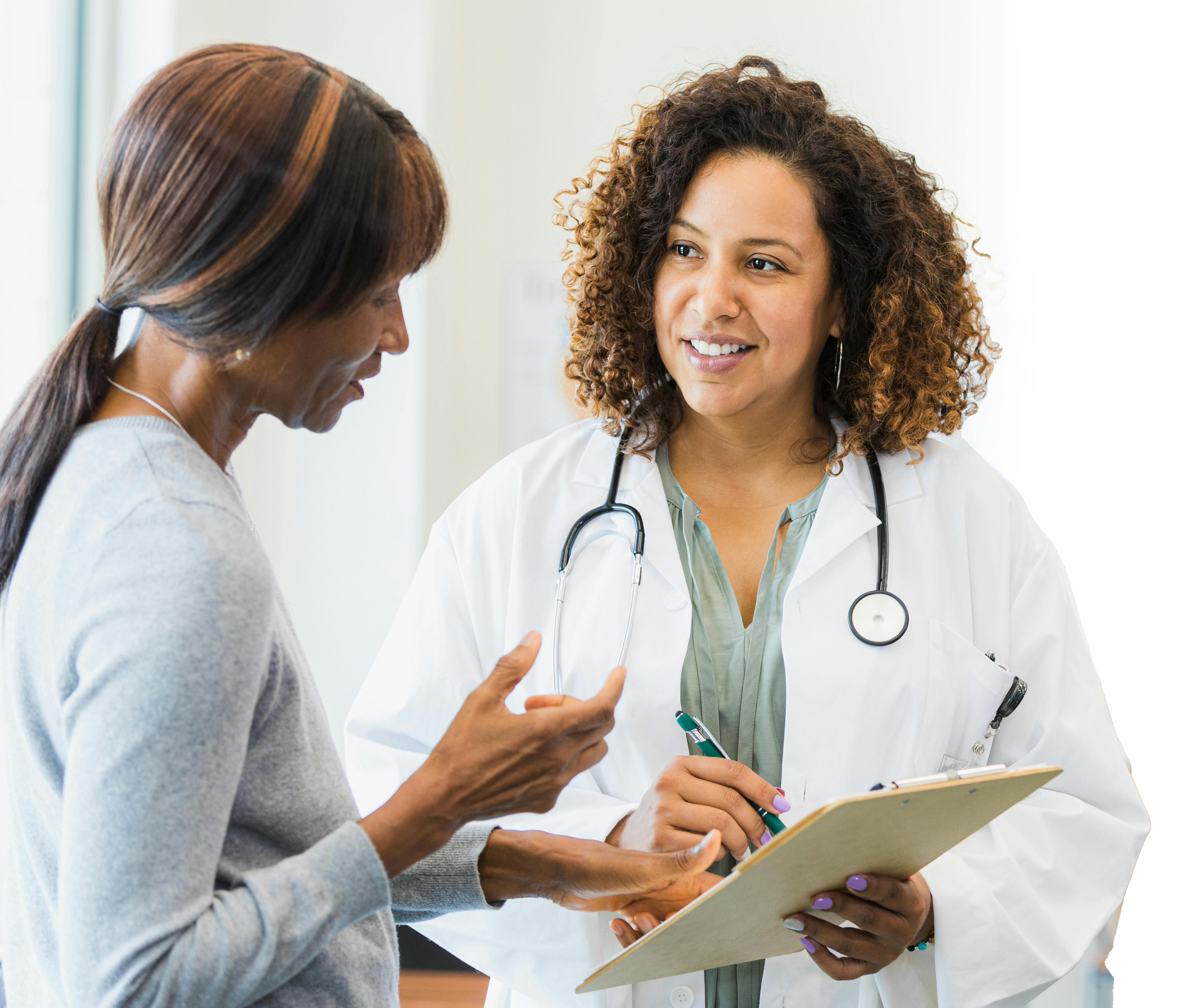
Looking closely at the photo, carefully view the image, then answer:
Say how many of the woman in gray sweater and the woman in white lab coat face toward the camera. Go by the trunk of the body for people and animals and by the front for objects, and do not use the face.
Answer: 1

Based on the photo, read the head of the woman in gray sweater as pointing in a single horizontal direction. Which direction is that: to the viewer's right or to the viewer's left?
to the viewer's right

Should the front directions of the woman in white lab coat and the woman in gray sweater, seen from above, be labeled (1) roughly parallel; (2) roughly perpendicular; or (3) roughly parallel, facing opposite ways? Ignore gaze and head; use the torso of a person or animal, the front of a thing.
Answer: roughly perpendicular

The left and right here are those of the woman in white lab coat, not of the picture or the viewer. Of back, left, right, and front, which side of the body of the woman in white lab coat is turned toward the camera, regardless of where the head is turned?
front

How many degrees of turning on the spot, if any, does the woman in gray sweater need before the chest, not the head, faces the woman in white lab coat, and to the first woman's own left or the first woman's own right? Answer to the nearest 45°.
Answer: approximately 45° to the first woman's own left

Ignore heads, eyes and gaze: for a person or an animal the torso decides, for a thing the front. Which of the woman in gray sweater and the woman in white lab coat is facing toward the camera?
the woman in white lab coat

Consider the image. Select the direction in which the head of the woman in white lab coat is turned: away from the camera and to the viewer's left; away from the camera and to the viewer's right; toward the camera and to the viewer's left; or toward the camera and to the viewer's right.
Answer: toward the camera and to the viewer's left

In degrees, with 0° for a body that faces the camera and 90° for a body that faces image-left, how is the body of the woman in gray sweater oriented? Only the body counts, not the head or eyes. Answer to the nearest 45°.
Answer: approximately 270°
